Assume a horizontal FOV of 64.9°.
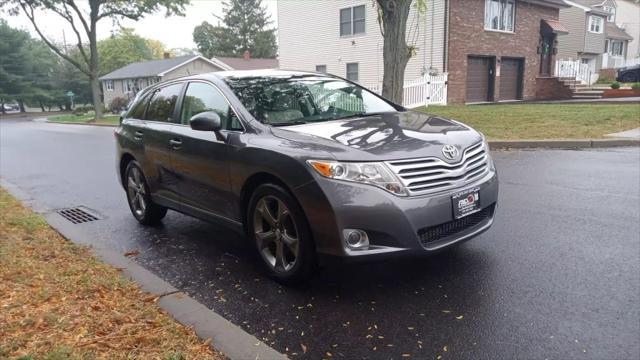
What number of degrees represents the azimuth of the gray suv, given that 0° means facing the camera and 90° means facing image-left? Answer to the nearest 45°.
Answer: approximately 315°

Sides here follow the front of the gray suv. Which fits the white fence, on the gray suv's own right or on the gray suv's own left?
on the gray suv's own left

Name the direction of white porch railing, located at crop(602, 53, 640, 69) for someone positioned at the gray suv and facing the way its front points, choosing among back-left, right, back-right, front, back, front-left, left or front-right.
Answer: left

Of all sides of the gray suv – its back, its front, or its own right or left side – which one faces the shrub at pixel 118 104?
back

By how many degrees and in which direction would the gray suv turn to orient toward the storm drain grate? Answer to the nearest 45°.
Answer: approximately 180°

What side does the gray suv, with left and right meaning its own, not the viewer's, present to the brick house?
left

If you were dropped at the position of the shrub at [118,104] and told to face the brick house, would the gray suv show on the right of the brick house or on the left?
right

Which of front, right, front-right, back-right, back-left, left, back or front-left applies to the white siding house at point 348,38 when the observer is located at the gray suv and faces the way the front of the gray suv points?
back-left
